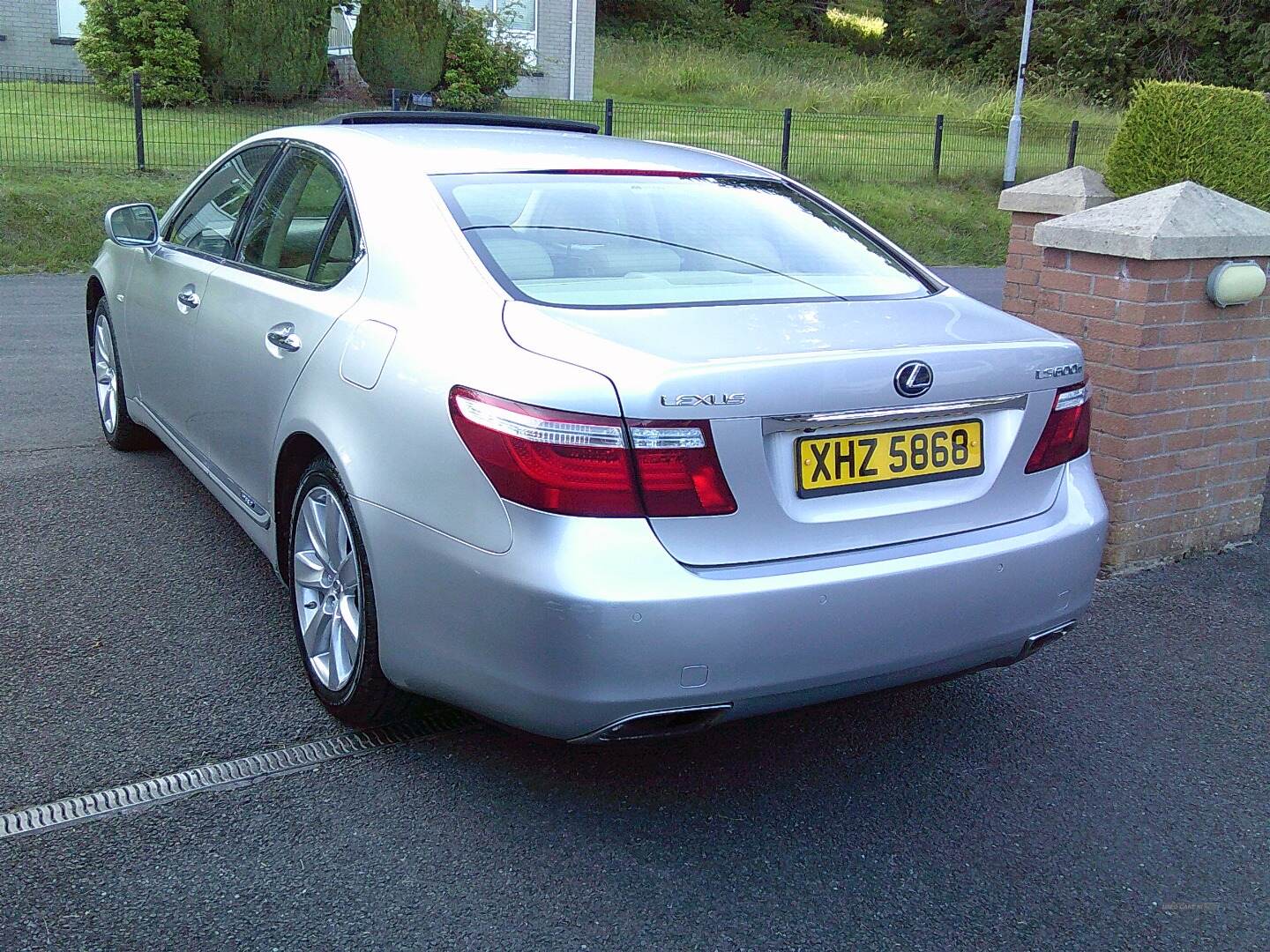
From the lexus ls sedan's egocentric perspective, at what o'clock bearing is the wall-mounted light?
The wall-mounted light is roughly at 3 o'clock from the lexus ls sedan.

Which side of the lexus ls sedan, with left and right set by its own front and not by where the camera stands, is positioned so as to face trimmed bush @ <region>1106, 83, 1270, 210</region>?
right

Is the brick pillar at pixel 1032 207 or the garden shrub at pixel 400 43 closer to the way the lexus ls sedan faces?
the garden shrub

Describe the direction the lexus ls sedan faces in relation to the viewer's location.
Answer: facing away from the viewer and to the left of the viewer

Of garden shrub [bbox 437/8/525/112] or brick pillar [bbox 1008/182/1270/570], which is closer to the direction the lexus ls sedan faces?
the garden shrub
